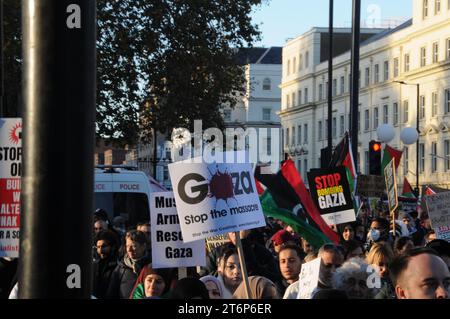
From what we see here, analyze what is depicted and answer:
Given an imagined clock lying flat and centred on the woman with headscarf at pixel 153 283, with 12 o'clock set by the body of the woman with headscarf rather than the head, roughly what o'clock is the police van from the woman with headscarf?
The police van is roughly at 6 o'clock from the woman with headscarf.

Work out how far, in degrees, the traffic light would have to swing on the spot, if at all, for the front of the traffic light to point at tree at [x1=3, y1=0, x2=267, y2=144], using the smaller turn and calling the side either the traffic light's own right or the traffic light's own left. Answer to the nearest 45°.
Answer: approximately 135° to the traffic light's own right

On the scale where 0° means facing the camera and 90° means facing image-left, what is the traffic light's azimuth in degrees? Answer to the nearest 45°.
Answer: approximately 0°

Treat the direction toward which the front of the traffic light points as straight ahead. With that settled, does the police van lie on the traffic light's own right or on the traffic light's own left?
on the traffic light's own right

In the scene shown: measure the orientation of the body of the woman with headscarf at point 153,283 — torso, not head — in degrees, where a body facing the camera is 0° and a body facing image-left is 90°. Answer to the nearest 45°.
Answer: approximately 0°

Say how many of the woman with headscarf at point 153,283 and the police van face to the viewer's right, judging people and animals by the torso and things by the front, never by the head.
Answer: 1

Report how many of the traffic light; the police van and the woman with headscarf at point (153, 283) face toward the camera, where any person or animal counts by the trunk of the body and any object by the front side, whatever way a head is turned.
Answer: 2

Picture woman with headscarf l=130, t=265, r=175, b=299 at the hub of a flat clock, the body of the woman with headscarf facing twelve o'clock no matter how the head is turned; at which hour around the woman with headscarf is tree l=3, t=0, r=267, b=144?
The tree is roughly at 6 o'clock from the woman with headscarf.

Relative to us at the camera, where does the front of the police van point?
facing to the right of the viewer

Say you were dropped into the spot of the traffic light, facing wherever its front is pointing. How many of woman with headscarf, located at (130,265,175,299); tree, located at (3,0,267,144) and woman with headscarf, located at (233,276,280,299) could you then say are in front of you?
2
